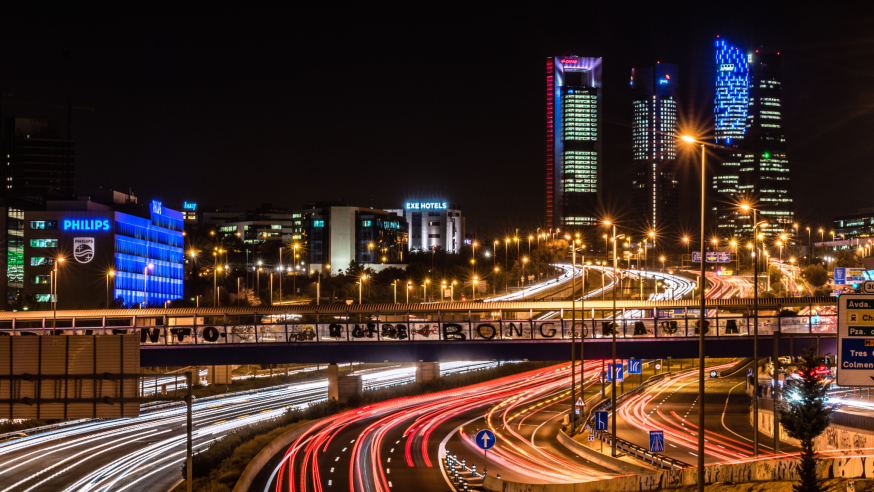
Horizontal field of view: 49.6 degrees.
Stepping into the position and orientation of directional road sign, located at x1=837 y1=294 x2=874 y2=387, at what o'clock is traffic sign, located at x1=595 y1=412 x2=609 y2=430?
The traffic sign is roughly at 5 o'clock from the directional road sign.

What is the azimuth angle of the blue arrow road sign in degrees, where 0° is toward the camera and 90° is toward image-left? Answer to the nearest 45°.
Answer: approximately 0°

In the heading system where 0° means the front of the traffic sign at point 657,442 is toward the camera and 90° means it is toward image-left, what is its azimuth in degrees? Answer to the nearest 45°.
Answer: approximately 0°

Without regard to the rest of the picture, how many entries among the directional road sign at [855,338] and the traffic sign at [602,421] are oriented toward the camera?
2
